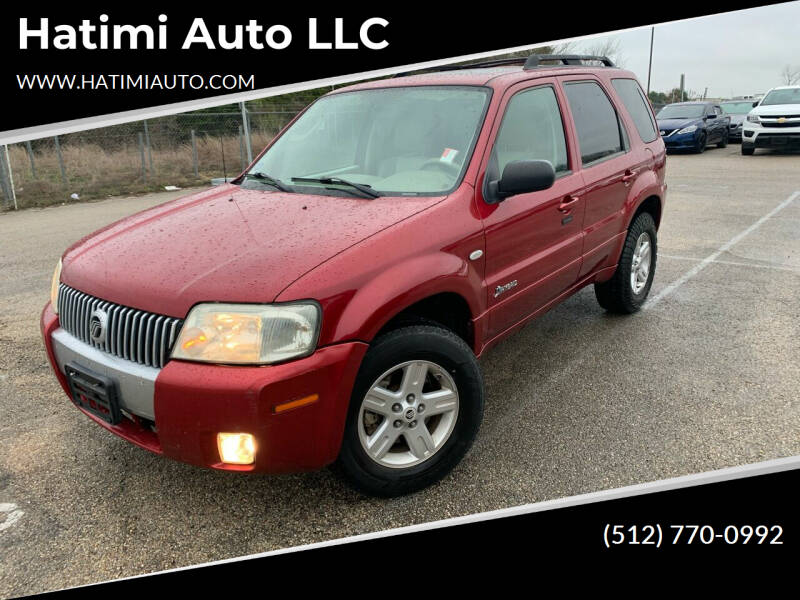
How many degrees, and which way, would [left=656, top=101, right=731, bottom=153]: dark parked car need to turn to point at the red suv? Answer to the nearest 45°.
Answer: approximately 45° to its left

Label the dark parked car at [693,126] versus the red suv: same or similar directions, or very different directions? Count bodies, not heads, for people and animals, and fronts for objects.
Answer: same or similar directions

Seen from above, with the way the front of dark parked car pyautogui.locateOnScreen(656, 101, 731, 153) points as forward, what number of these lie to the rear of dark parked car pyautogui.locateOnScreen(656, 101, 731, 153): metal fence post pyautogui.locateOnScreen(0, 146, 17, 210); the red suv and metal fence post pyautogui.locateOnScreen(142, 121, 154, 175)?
0

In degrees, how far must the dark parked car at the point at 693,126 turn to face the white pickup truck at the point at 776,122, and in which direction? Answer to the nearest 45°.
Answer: approximately 90° to its left

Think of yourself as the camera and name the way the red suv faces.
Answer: facing the viewer and to the left of the viewer

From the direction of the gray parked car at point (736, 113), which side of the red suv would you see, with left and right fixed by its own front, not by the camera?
back

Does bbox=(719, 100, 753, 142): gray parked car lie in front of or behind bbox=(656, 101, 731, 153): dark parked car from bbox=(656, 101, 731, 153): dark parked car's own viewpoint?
behind

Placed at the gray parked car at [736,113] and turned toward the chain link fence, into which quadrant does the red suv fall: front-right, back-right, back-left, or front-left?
front-left

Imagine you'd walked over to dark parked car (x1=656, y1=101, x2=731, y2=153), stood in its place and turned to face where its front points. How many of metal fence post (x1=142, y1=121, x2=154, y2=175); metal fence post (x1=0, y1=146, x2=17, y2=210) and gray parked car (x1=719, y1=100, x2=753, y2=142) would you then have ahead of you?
2

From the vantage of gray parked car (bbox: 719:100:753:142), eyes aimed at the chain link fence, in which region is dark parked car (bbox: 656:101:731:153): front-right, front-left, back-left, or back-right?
front-left

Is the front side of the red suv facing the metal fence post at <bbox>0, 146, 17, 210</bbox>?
no

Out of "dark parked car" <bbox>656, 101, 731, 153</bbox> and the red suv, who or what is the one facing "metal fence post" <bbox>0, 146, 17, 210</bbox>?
the dark parked car

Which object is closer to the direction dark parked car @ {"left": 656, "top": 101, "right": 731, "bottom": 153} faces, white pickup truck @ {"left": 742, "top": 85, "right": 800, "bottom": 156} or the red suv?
the red suv

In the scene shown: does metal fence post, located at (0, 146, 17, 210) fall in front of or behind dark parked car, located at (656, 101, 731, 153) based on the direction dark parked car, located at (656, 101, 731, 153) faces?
in front

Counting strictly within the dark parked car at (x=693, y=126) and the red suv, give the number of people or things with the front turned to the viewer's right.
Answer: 0
